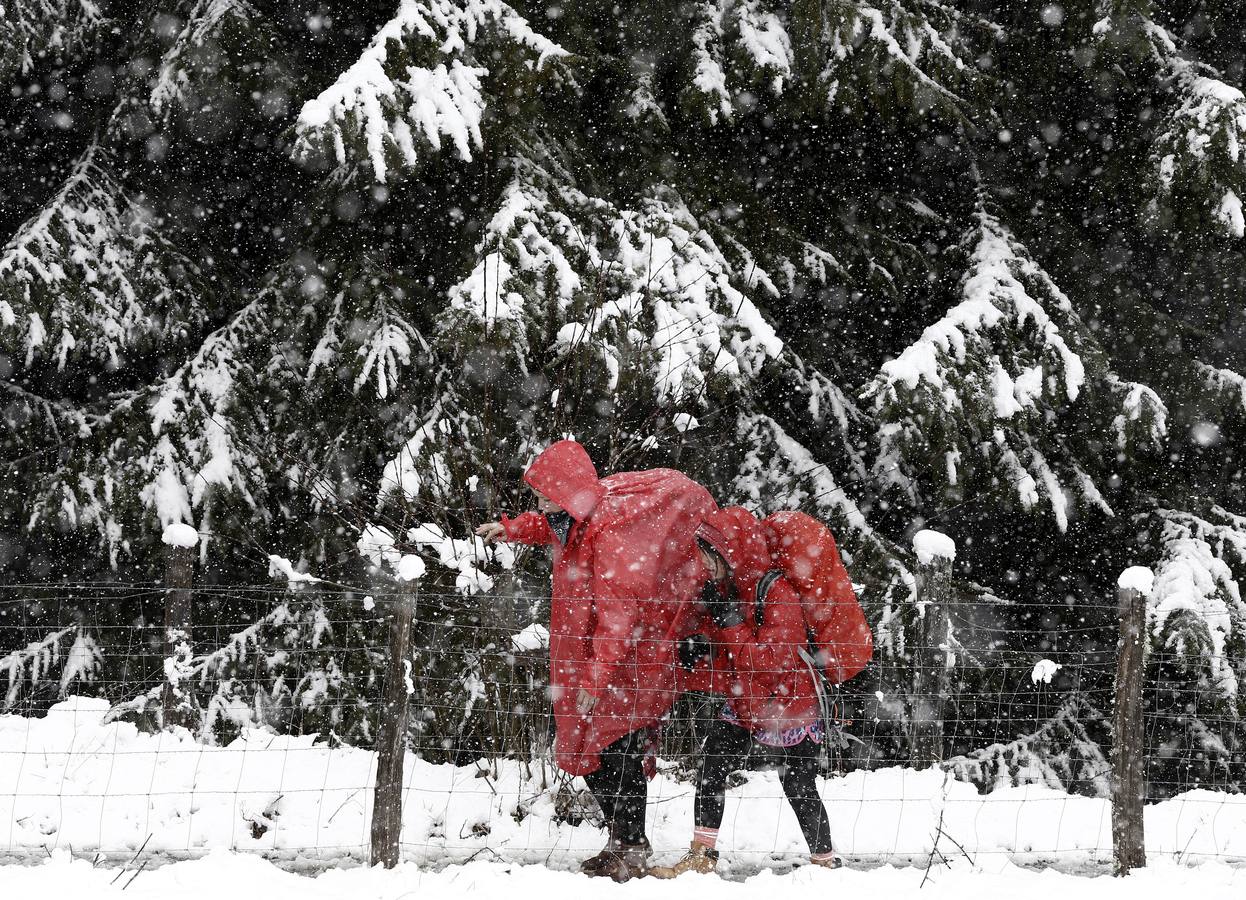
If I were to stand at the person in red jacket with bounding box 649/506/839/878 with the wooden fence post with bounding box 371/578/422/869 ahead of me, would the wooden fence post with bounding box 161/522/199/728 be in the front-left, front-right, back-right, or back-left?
front-right

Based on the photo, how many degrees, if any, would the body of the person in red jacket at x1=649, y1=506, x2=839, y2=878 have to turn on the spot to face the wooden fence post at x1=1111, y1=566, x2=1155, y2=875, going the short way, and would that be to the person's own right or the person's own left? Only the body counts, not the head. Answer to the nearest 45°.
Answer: approximately 180°

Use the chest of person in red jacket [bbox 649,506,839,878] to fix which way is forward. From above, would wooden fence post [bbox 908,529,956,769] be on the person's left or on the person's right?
on the person's right

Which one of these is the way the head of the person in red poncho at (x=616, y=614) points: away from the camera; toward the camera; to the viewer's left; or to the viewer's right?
to the viewer's left

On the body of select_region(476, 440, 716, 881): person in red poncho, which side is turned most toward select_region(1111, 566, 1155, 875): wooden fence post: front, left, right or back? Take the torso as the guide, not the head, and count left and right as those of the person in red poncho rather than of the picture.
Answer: back

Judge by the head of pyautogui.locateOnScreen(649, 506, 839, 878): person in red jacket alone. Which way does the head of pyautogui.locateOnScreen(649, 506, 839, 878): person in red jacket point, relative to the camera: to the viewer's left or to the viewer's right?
to the viewer's left

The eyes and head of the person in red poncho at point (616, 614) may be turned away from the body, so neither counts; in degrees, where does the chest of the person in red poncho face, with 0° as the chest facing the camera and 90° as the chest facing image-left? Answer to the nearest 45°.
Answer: approximately 90°

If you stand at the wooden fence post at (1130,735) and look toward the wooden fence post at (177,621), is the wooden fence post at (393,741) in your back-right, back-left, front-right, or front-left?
front-left

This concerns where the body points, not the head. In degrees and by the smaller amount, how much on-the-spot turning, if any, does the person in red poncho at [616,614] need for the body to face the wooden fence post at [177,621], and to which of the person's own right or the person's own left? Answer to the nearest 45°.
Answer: approximately 45° to the person's own right

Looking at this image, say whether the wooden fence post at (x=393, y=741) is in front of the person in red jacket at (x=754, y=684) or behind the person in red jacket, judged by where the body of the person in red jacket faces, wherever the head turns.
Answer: in front

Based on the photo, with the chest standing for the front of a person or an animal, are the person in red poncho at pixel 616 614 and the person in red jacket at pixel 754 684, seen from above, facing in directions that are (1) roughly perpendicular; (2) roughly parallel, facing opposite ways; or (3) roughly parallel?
roughly parallel

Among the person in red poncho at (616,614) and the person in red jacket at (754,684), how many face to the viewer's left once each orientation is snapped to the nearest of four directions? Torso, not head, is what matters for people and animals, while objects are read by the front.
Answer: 2

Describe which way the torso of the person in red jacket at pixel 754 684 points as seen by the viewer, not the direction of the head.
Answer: to the viewer's left
